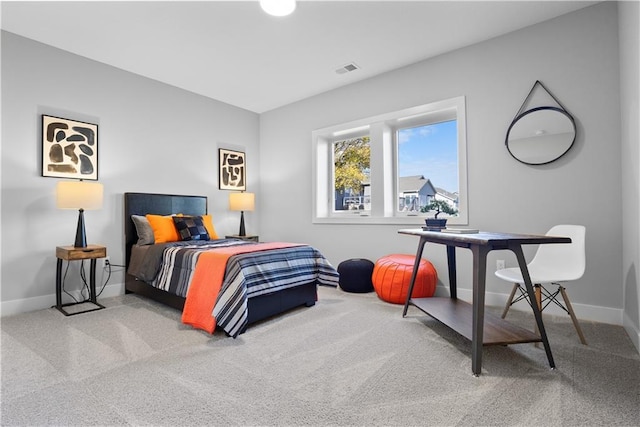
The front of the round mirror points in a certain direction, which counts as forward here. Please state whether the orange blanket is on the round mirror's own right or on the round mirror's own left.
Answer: on the round mirror's own right

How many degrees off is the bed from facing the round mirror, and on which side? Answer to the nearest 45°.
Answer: approximately 45° to its left

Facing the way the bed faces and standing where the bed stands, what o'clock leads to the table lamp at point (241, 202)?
The table lamp is roughly at 8 o'clock from the bed.

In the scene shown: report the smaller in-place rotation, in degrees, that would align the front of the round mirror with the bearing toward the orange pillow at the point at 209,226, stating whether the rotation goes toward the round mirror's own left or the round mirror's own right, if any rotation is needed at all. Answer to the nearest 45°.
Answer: approximately 90° to the round mirror's own right

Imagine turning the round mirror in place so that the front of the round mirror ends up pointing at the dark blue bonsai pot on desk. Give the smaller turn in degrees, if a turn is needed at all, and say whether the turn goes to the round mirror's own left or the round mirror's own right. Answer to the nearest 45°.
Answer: approximately 45° to the round mirror's own right

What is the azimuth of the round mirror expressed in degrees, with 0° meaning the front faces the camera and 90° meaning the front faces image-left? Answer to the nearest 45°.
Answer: approximately 0°

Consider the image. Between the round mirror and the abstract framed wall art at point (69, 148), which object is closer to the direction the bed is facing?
the round mirror

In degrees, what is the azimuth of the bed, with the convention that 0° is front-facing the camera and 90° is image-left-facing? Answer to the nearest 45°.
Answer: approximately 315°

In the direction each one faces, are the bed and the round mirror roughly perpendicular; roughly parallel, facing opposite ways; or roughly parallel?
roughly perpendicular
